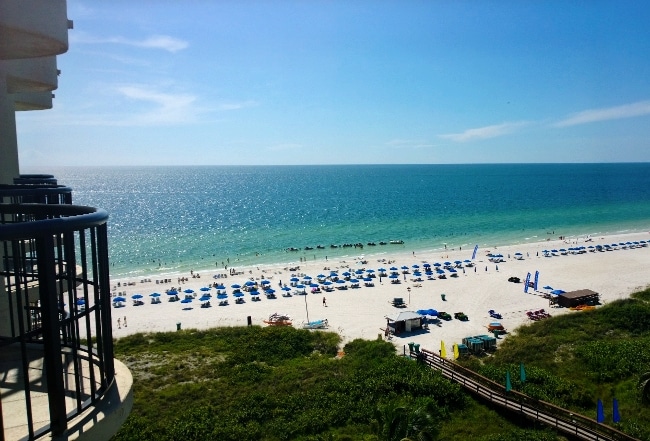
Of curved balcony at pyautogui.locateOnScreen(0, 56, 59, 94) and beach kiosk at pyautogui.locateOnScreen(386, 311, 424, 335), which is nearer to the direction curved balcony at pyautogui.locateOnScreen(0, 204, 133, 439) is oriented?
the beach kiosk

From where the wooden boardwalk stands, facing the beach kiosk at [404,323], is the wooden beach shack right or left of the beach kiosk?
right

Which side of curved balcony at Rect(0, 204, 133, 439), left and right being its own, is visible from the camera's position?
right

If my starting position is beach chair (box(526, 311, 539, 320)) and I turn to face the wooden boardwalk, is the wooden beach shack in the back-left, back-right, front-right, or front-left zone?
back-left

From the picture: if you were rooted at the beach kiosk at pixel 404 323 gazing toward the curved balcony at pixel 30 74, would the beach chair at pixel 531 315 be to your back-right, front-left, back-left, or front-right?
back-left
